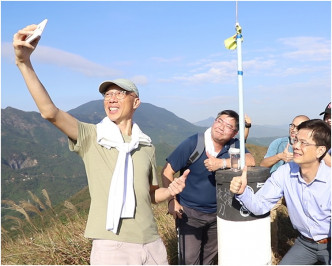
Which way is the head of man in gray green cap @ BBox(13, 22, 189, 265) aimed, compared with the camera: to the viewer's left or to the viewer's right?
to the viewer's left

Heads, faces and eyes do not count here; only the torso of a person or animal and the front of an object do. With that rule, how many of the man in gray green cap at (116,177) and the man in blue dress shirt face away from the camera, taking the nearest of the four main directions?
0

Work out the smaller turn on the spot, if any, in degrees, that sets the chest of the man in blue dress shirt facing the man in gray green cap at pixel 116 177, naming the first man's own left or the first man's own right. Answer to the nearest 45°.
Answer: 0° — they already face them

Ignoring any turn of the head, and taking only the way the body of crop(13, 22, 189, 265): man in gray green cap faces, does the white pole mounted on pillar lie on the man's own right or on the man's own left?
on the man's own left

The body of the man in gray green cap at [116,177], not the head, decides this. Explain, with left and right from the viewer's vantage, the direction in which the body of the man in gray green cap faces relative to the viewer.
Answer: facing the viewer

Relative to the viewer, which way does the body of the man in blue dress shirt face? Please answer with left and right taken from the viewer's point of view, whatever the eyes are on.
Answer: facing the viewer and to the left of the viewer

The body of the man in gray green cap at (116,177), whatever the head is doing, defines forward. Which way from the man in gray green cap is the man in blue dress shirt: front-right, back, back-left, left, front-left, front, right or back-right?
left

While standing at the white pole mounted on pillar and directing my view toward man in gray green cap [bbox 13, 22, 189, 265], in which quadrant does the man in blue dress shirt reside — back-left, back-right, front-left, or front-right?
back-left
